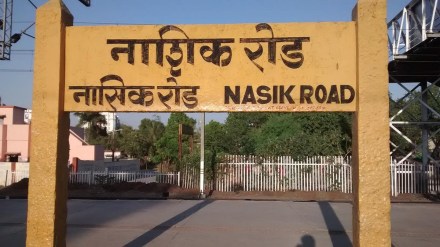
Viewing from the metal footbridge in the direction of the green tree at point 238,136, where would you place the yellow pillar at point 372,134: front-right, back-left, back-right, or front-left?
back-left

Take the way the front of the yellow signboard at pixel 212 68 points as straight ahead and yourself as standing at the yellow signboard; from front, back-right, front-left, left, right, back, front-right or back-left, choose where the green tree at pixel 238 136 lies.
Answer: back

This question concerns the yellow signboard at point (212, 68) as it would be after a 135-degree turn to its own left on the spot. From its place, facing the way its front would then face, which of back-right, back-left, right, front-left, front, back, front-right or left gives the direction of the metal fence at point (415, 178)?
front

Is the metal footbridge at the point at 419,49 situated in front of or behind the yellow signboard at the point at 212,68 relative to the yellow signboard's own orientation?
behind

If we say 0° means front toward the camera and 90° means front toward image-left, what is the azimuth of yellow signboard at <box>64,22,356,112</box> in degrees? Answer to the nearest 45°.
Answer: approximately 0°

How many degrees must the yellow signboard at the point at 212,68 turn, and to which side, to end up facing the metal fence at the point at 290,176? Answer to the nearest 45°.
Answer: approximately 180°

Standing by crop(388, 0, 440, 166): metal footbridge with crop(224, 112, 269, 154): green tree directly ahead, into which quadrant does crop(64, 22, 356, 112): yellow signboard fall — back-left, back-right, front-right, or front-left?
back-left
